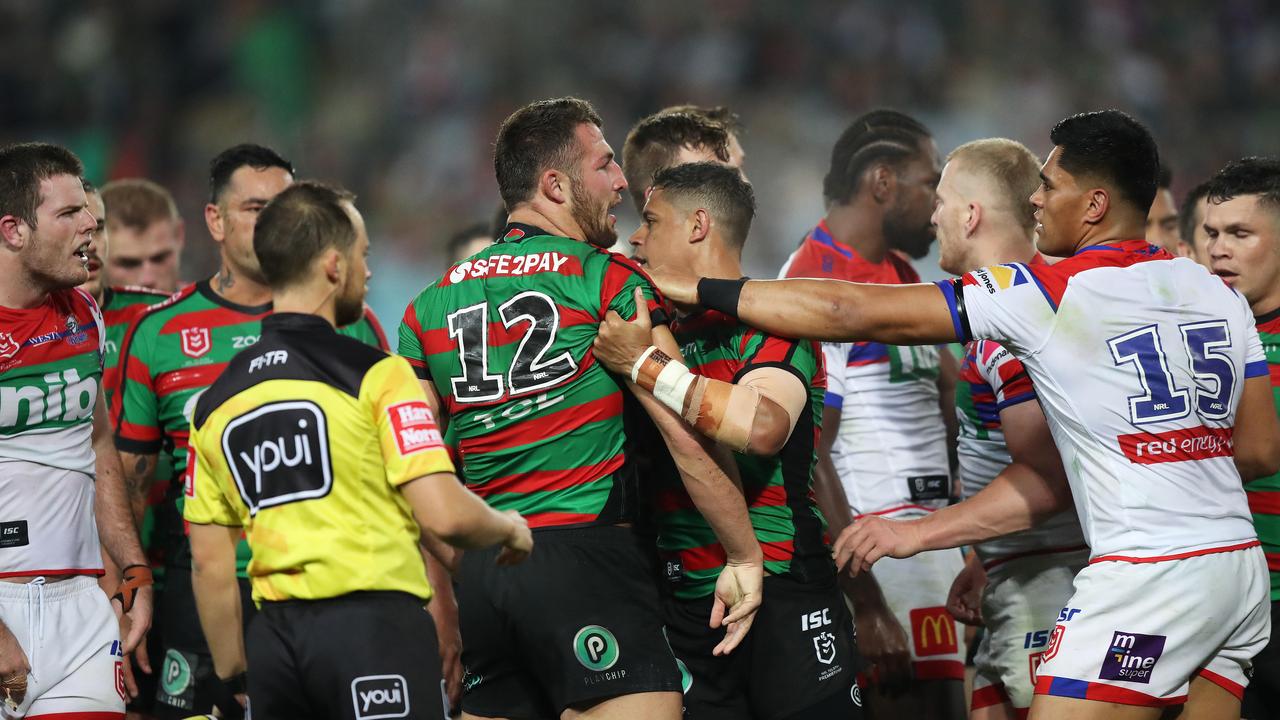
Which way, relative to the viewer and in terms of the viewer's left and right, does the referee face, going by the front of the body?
facing away from the viewer and to the right of the viewer

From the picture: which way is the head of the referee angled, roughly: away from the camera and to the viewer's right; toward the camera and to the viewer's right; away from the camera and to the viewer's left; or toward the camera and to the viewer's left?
away from the camera and to the viewer's right
